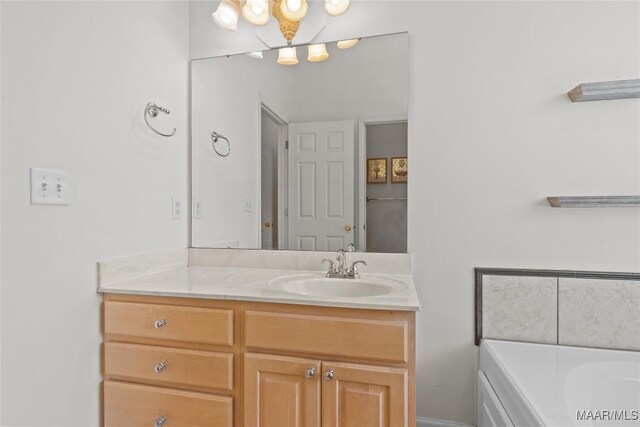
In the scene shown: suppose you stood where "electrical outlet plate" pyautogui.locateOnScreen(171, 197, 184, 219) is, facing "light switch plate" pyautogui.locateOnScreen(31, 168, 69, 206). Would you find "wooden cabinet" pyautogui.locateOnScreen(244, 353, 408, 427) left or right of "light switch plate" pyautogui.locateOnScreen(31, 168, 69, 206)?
left

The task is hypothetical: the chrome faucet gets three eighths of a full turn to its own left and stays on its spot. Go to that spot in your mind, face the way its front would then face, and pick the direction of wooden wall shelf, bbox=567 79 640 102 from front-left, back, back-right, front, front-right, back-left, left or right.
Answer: front-right

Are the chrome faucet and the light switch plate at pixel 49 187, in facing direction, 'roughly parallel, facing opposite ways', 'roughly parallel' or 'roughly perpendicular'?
roughly perpendicular

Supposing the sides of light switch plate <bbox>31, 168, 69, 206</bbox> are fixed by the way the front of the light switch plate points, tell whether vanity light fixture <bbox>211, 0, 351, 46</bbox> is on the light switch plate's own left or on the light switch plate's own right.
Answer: on the light switch plate's own left

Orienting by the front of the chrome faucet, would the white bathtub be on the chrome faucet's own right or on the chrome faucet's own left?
on the chrome faucet's own left

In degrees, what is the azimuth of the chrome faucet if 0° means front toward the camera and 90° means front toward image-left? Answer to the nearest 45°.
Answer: approximately 0°

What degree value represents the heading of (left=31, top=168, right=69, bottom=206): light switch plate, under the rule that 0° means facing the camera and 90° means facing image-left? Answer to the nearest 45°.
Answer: approximately 315°
